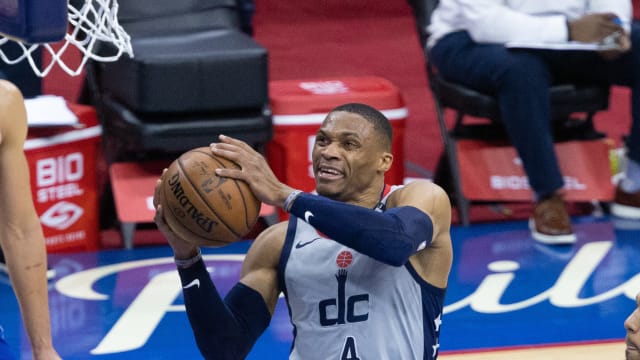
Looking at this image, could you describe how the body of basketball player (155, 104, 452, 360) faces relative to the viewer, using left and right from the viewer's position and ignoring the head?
facing the viewer and to the left of the viewer

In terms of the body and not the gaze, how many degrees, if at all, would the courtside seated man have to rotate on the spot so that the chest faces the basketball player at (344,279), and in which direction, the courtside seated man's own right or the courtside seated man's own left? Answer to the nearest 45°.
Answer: approximately 45° to the courtside seated man's own right

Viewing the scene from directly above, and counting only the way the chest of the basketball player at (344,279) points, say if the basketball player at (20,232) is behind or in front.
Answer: in front

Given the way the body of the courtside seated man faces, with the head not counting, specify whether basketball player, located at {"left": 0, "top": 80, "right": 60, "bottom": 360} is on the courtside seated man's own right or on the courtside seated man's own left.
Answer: on the courtside seated man's own right

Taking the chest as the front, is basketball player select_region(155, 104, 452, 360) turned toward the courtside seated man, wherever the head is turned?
no

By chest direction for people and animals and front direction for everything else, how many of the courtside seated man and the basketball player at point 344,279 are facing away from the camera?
0

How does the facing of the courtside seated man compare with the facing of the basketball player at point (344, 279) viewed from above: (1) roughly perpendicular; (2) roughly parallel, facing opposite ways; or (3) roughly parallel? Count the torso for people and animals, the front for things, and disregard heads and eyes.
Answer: roughly perpendicular

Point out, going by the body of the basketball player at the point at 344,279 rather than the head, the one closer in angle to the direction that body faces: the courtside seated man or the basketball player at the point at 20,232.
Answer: the basketball player

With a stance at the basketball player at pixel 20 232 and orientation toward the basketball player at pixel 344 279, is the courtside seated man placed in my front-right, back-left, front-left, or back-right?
front-left
